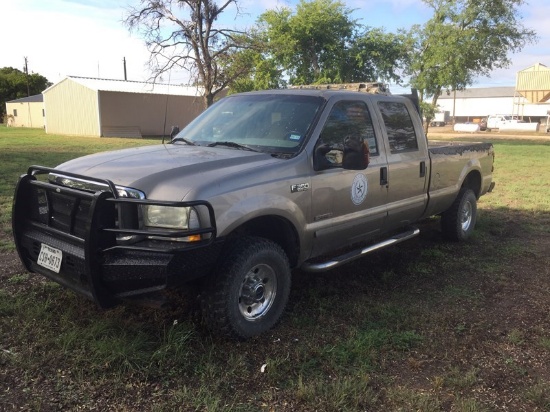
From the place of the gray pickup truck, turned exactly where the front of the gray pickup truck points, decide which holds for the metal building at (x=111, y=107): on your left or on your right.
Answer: on your right

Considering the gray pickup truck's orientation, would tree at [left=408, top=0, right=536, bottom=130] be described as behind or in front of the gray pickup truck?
behind

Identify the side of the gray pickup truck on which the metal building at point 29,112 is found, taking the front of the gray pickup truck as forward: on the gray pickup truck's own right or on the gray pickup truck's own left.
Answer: on the gray pickup truck's own right

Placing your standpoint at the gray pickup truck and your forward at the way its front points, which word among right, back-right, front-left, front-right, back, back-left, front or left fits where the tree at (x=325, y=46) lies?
back-right

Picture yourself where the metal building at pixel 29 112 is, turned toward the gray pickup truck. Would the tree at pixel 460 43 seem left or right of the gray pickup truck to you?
left

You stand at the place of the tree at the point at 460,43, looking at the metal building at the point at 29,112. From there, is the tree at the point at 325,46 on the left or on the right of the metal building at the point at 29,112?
left

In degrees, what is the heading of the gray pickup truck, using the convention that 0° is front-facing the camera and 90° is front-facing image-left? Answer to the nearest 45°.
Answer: approximately 45°
